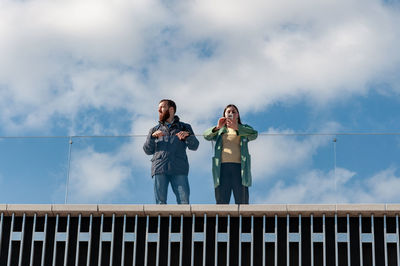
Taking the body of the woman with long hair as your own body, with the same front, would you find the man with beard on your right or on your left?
on your right

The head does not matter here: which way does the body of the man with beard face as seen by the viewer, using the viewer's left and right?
facing the viewer

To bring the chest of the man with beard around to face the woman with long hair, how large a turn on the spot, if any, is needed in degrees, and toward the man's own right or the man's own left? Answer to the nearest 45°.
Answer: approximately 90° to the man's own left

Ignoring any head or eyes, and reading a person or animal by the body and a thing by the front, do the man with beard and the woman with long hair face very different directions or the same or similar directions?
same or similar directions

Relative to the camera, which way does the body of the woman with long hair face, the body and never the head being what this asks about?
toward the camera

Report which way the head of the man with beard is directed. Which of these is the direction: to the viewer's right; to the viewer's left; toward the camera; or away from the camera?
to the viewer's left
